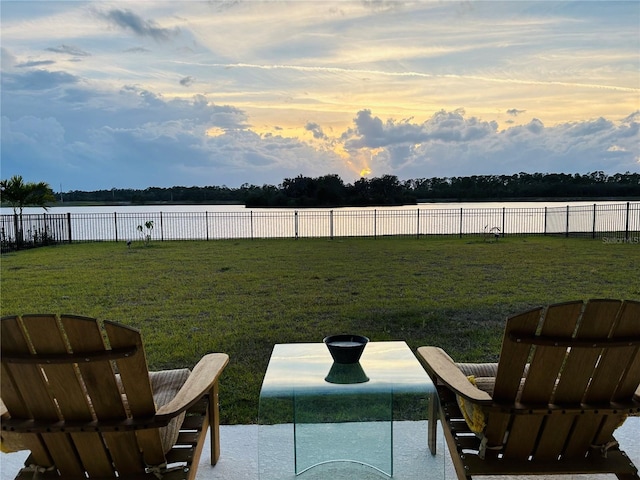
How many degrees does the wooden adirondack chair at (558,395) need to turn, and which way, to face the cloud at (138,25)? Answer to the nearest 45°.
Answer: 0° — it already faces it

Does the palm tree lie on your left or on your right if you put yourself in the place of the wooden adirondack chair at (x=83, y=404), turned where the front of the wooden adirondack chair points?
on your left

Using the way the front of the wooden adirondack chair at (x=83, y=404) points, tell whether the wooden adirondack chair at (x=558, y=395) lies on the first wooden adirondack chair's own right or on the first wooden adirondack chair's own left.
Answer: on the first wooden adirondack chair's own right

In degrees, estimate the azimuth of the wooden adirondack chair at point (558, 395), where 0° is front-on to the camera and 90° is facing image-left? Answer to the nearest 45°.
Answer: approximately 135°

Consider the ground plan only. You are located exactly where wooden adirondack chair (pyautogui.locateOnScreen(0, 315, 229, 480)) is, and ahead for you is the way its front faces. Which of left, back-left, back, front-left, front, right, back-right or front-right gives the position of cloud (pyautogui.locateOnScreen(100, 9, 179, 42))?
front-left

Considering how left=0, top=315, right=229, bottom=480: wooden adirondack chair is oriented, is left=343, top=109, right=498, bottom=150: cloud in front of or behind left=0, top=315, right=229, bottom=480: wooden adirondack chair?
in front

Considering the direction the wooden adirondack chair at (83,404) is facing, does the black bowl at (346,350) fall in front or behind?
in front

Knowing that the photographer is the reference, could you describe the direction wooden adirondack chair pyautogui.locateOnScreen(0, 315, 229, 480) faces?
facing away from the viewer and to the right of the viewer

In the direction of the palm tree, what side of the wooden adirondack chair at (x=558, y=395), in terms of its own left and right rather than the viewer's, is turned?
front

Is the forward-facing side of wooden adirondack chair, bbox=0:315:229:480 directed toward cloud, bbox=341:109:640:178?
yes

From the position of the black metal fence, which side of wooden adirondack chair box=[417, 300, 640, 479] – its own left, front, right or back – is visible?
front

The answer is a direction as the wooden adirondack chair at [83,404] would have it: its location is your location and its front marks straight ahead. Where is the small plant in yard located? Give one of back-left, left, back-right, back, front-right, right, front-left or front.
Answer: front-left
